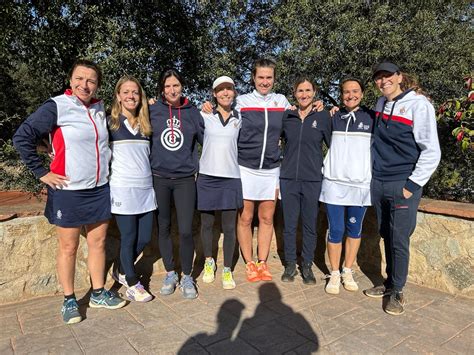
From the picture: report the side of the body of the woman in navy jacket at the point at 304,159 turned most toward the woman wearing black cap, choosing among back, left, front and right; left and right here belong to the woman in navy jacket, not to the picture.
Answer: left

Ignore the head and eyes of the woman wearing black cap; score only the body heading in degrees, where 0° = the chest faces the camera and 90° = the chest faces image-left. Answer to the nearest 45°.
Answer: approximately 45°

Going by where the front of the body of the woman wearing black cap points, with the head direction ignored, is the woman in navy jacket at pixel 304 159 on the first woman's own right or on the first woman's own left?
on the first woman's own right

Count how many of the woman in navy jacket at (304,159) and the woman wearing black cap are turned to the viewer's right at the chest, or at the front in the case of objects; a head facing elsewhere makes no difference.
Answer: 0
